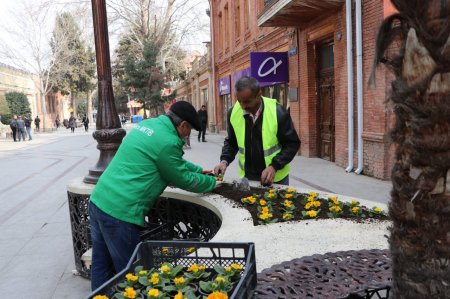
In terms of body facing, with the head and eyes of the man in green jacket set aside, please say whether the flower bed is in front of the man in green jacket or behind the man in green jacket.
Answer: in front

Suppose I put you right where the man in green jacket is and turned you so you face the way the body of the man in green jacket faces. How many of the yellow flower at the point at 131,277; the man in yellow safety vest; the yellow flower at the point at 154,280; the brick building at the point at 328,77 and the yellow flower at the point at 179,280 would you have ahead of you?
2

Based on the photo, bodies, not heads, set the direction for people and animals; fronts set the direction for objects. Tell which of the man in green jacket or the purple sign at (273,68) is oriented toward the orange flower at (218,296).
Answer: the purple sign

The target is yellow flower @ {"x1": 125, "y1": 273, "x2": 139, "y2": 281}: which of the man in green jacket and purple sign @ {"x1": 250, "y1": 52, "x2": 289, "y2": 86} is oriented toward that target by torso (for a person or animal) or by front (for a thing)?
the purple sign

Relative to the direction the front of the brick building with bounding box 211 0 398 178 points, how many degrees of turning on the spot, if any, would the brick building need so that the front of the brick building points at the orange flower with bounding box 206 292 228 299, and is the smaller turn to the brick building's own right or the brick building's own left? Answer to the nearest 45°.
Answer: approximately 45° to the brick building's own left

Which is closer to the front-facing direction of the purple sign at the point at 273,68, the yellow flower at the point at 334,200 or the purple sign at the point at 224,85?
the yellow flower

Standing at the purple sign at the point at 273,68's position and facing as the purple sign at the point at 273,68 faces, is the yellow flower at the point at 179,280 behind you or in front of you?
in front

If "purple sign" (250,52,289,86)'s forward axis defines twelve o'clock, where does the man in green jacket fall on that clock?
The man in green jacket is roughly at 12 o'clock from the purple sign.

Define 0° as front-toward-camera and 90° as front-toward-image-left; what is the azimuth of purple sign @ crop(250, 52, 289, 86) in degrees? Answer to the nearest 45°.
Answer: approximately 0°

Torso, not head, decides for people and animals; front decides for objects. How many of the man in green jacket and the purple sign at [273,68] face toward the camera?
1

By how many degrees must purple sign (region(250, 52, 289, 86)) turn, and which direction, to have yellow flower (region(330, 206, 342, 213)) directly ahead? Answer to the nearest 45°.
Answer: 0° — it already faces it

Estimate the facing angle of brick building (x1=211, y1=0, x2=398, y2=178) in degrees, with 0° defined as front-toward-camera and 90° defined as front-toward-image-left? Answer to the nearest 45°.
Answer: approximately 45°
